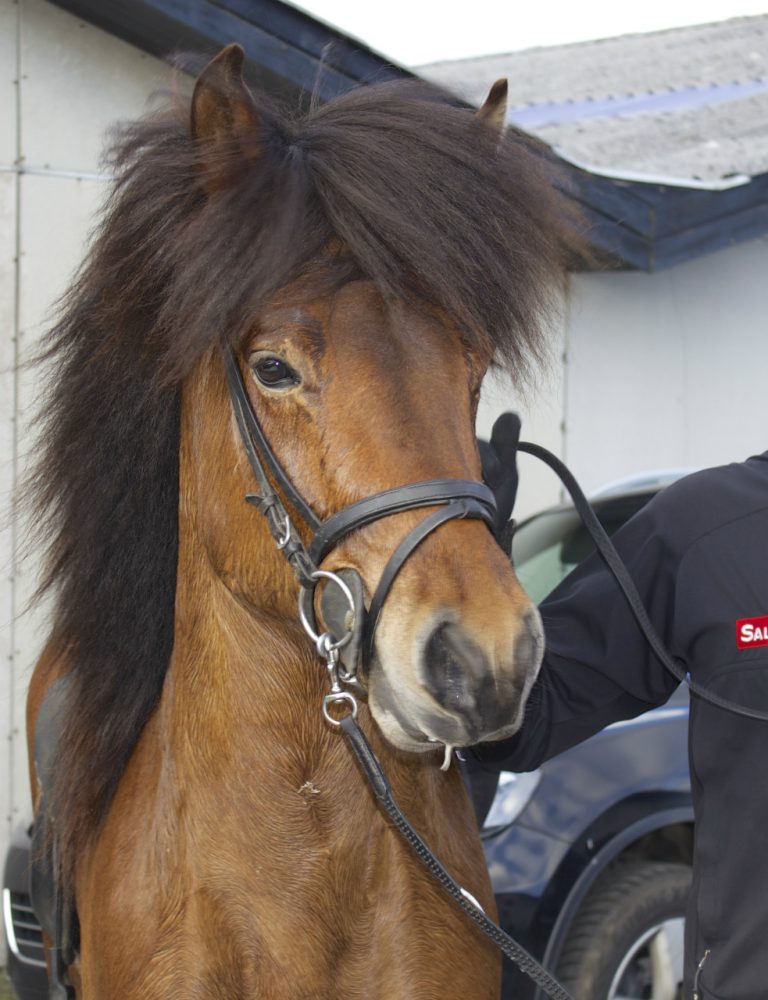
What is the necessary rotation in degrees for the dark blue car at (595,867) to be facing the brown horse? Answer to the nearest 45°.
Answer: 0° — it already faces it

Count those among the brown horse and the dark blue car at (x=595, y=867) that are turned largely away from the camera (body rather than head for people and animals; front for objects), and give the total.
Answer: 0

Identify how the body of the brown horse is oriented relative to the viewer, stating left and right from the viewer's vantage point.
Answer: facing the viewer and to the right of the viewer

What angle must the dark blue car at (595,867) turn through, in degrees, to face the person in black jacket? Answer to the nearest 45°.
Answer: approximately 45° to its left

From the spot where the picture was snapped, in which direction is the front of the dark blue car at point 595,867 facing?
facing the viewer and to the left of the viewer
